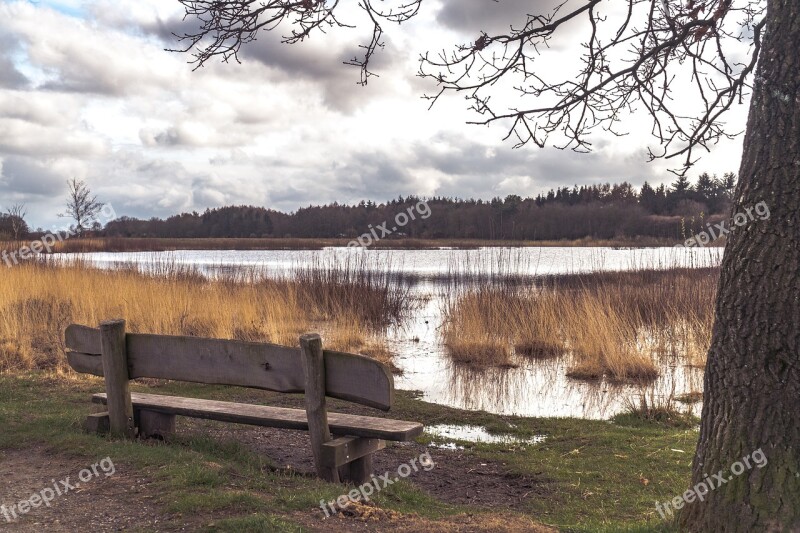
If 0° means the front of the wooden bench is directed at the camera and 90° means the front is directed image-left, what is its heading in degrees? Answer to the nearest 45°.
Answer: approximately 225°
